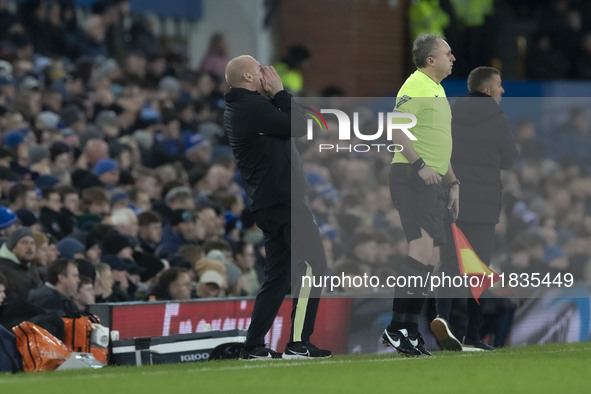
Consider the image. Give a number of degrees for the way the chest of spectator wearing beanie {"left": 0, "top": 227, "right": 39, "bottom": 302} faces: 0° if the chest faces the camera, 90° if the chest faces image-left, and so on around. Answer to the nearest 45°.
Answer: approximately 315°

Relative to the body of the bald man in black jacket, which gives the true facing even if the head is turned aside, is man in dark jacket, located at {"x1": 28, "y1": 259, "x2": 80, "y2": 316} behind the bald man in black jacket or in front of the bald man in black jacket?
behind

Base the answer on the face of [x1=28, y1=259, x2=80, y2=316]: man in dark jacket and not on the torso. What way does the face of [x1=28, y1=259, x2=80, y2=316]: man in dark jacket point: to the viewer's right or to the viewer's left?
to the viewer's right

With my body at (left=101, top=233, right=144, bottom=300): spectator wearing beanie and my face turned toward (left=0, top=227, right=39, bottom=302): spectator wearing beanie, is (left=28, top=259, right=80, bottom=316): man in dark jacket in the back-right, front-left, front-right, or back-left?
front-left

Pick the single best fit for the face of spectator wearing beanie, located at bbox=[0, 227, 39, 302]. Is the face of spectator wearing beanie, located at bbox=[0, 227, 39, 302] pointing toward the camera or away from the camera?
toward the camera

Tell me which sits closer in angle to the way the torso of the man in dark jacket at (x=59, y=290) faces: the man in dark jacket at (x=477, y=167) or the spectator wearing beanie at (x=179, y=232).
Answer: the man in dark jacket

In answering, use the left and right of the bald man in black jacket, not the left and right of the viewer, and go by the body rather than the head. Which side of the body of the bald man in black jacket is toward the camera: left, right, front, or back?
right

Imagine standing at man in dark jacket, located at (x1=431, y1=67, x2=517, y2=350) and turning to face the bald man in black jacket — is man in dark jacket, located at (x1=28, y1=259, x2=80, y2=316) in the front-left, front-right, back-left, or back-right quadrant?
front-right

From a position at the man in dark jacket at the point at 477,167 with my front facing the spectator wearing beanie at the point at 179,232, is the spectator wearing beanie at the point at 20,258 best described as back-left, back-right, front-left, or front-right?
front-left

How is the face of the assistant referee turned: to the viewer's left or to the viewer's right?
to the viewer's right

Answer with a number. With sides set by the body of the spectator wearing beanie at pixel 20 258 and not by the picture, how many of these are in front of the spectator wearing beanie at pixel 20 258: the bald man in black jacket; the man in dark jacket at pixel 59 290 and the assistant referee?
3
